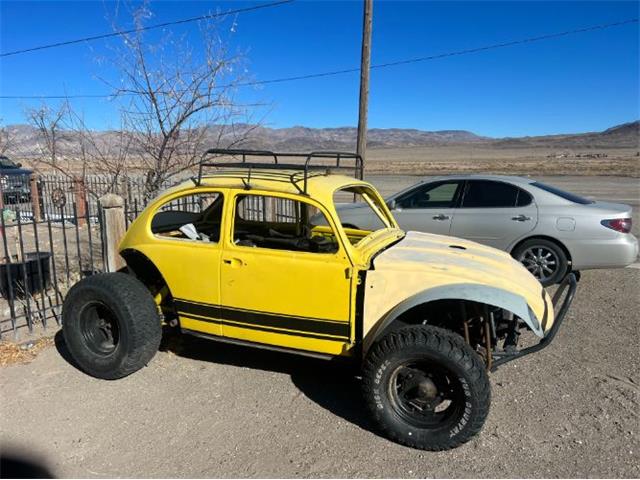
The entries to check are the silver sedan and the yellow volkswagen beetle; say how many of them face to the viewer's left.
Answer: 1

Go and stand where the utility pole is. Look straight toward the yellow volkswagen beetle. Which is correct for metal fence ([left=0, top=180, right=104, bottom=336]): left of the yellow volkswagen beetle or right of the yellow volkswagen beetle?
right

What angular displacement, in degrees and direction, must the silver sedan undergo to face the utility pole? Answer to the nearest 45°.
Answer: approximately 45° to its right

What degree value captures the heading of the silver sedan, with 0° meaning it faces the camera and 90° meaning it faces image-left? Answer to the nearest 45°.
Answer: approximately 90°

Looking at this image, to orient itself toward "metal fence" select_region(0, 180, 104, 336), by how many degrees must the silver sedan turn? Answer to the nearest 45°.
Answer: approximately 45° to its left

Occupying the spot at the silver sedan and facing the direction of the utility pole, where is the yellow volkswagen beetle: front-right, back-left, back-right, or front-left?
back-left

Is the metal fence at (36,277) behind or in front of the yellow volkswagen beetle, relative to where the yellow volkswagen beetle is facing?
behind

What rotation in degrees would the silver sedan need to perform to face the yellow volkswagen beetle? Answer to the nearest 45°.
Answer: approximately 90° to its left

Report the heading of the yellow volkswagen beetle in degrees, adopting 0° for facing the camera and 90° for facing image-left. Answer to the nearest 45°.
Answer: approximately 315°
